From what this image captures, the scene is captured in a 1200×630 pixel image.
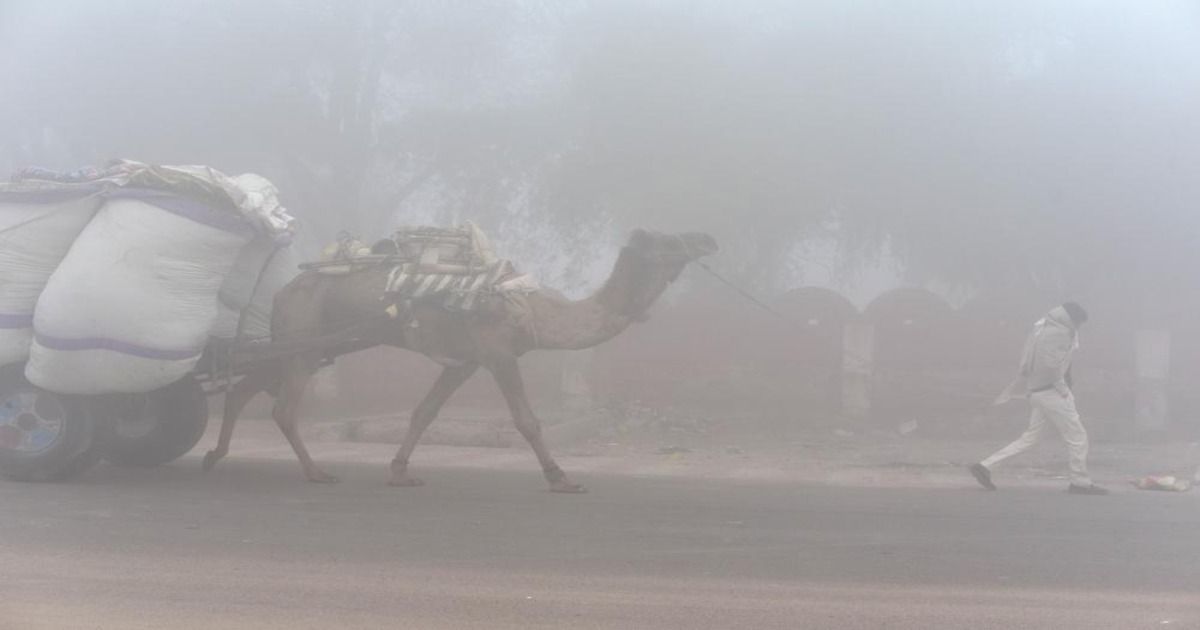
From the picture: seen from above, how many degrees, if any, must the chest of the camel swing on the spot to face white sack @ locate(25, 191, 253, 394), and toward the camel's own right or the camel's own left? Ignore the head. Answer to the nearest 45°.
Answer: approximately 180°

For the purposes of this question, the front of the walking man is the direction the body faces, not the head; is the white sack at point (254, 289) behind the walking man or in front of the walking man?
behind

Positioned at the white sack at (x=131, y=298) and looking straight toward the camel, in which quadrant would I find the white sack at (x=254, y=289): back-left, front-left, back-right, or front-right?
front-left

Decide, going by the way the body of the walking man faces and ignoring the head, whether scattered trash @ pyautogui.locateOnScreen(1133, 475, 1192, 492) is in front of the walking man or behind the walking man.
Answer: in front

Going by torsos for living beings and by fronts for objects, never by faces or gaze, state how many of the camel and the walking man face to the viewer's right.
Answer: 2

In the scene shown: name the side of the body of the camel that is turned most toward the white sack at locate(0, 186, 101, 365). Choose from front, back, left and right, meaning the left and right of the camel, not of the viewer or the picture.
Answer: back

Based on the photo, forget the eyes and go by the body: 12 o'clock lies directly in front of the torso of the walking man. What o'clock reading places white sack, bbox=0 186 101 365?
The white sack is roughly at 5 o'clock from the walking man.

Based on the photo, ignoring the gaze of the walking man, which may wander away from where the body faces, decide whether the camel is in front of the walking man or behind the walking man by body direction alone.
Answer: behind

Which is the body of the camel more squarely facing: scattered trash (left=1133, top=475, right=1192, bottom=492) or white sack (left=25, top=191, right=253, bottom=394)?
the scattered trash

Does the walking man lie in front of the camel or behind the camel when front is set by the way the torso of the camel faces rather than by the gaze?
in front

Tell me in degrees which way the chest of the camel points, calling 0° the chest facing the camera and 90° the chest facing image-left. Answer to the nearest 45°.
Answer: approximately 270°

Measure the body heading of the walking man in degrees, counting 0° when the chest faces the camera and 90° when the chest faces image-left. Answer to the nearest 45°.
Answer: approximately 270°

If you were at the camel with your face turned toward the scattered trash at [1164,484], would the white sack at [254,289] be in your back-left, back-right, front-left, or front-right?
back-left
